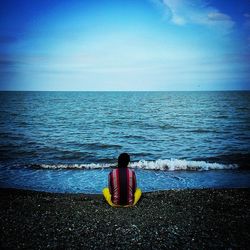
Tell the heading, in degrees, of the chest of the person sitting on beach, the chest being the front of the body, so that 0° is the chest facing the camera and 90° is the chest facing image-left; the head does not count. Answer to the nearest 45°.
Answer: approximately 180°

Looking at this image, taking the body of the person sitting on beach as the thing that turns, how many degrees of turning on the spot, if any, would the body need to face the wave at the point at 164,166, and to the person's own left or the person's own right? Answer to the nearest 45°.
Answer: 0° — they already face it
